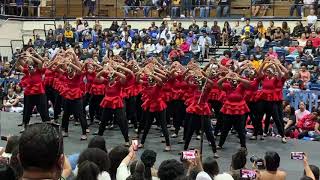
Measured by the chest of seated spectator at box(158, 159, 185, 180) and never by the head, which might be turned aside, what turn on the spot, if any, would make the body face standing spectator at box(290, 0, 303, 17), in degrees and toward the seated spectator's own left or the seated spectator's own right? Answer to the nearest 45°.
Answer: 0° — they already face them

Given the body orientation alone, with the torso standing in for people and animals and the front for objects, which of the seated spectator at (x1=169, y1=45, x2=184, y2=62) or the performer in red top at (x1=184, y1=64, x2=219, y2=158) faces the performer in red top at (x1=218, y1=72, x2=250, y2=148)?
the seated spectator

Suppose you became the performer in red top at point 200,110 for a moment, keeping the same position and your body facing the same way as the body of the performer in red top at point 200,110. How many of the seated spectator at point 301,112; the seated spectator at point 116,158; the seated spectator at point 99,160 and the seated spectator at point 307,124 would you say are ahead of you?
2

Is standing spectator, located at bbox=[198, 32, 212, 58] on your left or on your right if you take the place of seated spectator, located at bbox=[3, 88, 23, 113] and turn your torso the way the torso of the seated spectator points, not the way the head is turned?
on your left

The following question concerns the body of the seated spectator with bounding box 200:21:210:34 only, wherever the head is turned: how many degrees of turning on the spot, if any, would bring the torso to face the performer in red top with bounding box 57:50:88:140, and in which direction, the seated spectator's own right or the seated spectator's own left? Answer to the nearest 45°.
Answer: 0° — they already face them

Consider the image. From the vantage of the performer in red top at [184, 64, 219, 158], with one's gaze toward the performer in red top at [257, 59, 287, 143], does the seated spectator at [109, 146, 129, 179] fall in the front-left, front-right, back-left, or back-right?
back-right

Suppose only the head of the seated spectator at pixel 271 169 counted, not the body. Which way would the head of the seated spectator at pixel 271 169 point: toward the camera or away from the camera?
away from the camera

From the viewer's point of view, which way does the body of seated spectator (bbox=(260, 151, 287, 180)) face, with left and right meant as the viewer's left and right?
facing away from the viewer

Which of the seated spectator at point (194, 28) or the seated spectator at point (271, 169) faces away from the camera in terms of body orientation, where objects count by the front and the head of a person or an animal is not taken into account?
the seated spectator at point (271, 169)

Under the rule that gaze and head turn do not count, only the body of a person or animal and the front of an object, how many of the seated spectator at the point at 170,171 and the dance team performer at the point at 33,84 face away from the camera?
1

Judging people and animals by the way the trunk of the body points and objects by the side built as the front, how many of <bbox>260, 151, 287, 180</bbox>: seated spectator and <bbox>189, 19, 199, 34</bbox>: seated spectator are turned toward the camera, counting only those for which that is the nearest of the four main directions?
1

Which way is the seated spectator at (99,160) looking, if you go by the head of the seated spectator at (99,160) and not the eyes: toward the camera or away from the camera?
away from the camera

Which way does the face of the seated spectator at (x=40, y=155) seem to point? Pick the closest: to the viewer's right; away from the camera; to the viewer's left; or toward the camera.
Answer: away from the camera
